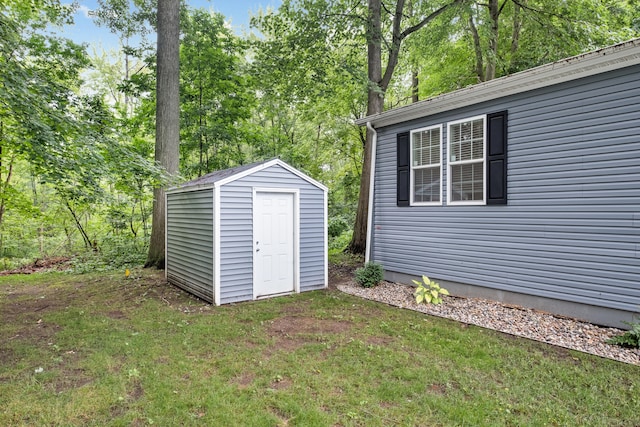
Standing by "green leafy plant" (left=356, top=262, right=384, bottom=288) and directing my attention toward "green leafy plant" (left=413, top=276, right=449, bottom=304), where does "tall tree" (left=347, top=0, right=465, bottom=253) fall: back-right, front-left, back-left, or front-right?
back-left

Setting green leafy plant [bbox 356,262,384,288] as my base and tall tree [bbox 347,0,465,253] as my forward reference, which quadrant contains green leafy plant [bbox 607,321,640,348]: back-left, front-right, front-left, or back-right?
back-right

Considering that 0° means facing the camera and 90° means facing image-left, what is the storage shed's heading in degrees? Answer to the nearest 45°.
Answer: approximately 315°

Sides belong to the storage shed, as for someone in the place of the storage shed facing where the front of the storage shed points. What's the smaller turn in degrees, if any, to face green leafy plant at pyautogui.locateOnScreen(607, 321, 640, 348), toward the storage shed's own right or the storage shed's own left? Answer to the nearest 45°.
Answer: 0° — it already faces it

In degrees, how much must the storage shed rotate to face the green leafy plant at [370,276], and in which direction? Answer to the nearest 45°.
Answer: approximately 45° to its left
